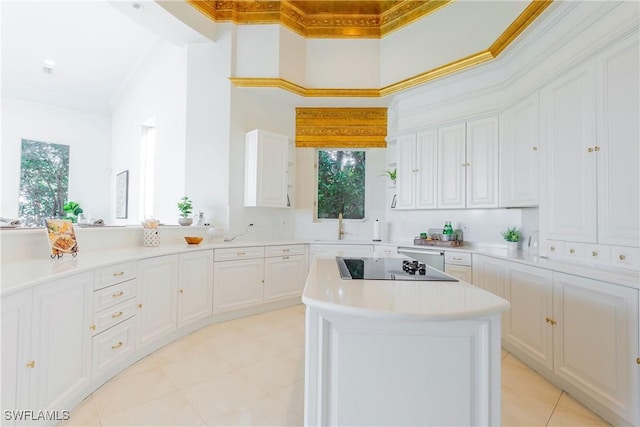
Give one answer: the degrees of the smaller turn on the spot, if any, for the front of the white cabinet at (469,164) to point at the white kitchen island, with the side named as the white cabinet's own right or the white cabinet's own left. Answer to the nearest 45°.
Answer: approximately 45° to the white cabinet's own left

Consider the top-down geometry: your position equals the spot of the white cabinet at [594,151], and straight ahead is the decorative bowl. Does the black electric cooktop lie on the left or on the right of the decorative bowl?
left

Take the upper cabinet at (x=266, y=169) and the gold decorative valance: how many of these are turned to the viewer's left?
0

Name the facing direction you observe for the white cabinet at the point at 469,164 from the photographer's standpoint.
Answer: facing the viewer and to the left of the viewer

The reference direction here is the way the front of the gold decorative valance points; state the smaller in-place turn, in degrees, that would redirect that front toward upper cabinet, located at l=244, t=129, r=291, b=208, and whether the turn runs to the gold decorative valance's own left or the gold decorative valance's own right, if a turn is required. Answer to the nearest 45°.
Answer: approximately 45° to the gold decorative valance's own right

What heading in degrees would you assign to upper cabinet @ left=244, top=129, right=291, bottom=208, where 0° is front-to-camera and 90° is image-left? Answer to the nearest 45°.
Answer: approximately 315°

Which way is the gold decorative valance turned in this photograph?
toward the camera

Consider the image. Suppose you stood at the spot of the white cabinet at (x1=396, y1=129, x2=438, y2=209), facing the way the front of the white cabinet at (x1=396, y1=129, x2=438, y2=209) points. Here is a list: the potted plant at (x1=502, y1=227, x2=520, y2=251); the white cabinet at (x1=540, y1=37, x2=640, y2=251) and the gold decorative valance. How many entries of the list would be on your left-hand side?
2

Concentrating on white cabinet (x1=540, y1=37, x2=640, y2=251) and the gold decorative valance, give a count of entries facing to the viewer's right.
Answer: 0

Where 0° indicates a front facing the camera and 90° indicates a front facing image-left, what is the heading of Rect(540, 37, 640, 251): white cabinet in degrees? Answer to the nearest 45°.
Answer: approximately 45°

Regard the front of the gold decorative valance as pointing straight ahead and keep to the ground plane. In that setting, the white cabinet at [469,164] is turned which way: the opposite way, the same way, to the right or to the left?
to the right
